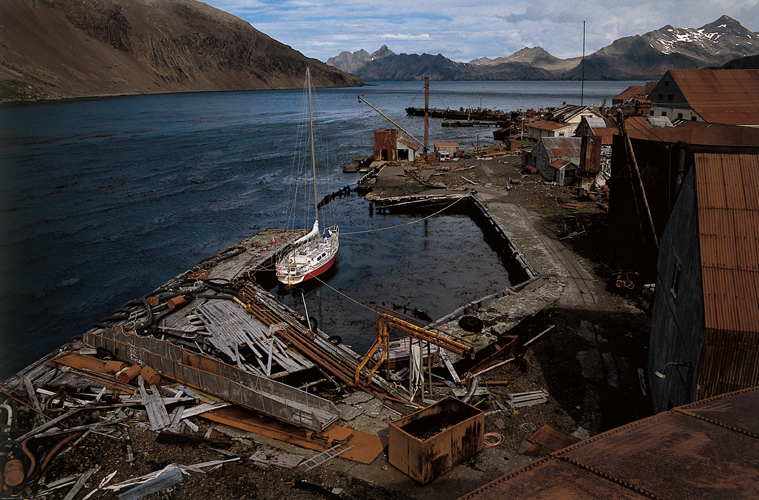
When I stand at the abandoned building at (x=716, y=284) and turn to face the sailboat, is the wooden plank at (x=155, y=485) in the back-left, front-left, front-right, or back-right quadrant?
front-left

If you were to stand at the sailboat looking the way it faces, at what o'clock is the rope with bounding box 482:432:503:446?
The rope is roughly at 4 o'clock from the sailboat.

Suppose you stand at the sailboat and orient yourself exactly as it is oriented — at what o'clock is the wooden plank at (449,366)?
The wooden plank is roughly at 4 o'clock from the sailboat.

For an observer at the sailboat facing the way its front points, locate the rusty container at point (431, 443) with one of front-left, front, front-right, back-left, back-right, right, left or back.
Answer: back-right

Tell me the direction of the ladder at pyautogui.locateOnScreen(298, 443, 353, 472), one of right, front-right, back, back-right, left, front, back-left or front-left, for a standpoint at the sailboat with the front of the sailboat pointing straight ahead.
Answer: back-right

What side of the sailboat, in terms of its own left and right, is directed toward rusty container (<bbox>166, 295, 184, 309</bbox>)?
back

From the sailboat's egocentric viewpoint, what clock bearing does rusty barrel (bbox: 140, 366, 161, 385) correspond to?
The rusty barrel is roughly at 5 o'clock from the sailboat.

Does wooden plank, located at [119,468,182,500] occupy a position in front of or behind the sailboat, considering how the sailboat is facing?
behind

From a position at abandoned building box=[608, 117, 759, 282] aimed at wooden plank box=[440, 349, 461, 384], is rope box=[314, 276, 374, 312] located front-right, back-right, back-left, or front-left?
front-right

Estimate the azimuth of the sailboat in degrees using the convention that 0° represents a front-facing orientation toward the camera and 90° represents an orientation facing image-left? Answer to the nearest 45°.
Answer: approximately 225°

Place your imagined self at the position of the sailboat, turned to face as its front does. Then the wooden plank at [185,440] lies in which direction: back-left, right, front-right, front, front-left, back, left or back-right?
back-right

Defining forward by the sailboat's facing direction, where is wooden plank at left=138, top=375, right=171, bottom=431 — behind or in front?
behind

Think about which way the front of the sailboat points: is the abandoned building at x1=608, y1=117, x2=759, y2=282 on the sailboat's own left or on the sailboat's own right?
on the sailboat's own right
